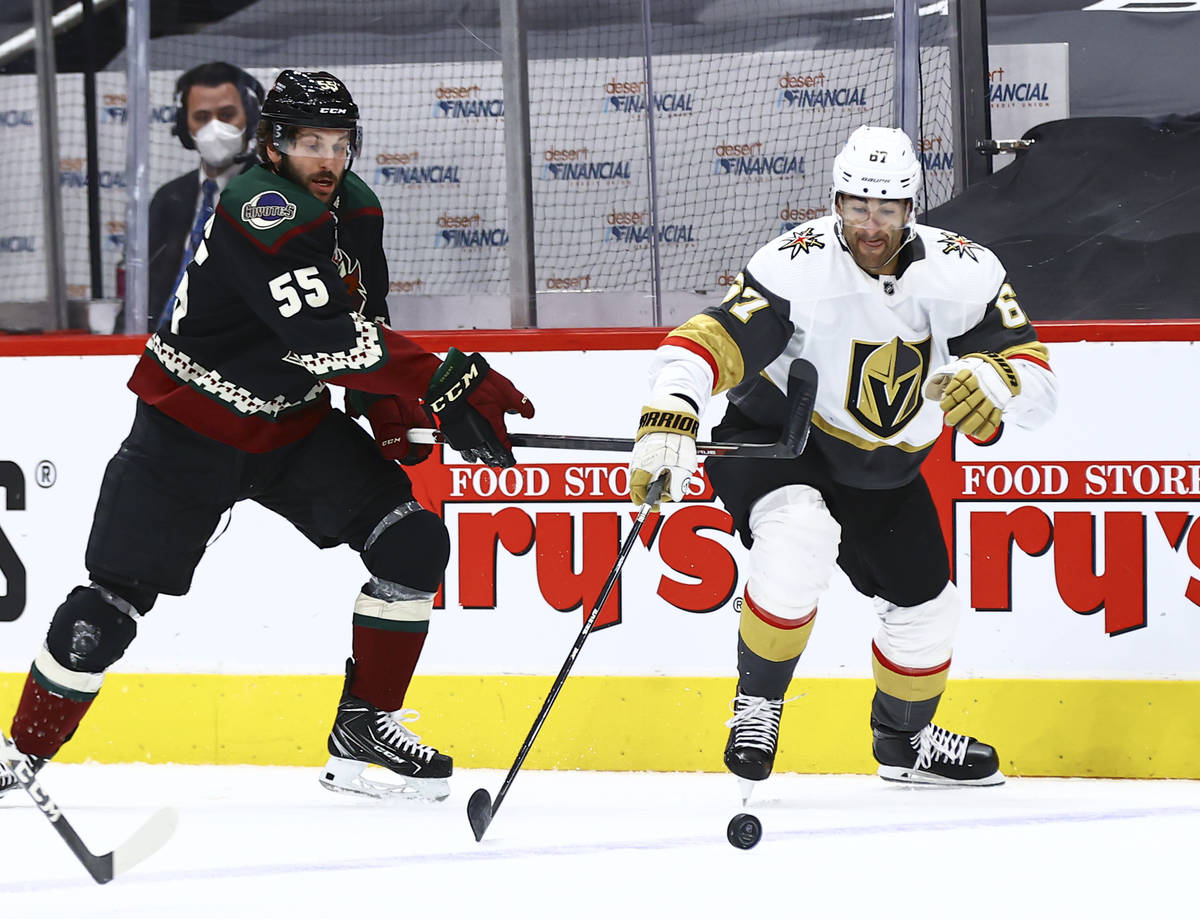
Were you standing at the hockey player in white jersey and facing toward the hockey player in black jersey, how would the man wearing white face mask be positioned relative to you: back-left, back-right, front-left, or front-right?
front-right

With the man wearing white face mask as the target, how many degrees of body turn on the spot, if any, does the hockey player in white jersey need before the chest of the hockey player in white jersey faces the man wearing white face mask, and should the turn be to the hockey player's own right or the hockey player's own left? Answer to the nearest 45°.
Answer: approximately 135° to the hockey player's own right

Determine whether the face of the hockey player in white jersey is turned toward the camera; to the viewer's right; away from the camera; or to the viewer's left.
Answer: toward the camera

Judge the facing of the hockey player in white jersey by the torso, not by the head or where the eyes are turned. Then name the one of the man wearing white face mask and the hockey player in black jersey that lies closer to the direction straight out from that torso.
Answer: the hockey player in black jersey

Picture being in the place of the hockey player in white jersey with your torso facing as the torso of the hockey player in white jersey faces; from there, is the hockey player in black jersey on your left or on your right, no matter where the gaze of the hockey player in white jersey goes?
on your right

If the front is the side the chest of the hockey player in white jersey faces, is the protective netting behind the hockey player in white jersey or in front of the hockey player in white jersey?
behind

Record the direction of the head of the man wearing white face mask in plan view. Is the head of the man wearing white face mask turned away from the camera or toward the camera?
toward the camera

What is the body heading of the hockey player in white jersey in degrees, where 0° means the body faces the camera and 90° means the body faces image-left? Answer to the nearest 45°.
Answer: approximately 0°
